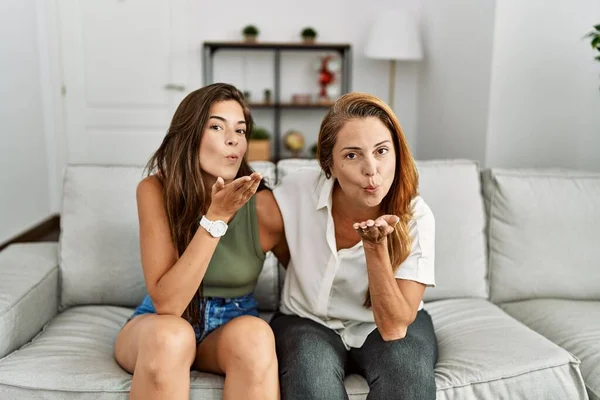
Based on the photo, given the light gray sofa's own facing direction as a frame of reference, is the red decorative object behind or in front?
behind

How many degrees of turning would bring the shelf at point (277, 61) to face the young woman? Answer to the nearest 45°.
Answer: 0° — it already faces them

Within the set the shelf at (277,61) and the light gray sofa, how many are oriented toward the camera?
2

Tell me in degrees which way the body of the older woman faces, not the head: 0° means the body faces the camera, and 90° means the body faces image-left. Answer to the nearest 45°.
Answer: approximately 0°

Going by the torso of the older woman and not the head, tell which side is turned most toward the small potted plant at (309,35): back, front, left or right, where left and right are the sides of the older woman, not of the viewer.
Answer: back

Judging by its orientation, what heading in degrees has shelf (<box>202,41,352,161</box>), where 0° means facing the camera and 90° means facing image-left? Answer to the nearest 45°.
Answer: approximately 0°

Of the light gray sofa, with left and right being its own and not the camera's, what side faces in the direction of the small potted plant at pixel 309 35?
back

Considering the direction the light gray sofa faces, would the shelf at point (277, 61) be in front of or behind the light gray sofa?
behind

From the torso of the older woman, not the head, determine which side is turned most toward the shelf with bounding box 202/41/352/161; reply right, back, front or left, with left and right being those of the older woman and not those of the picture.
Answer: back

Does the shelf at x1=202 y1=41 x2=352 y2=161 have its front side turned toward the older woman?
yes

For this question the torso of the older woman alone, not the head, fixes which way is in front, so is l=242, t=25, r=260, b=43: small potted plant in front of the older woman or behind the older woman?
behind
